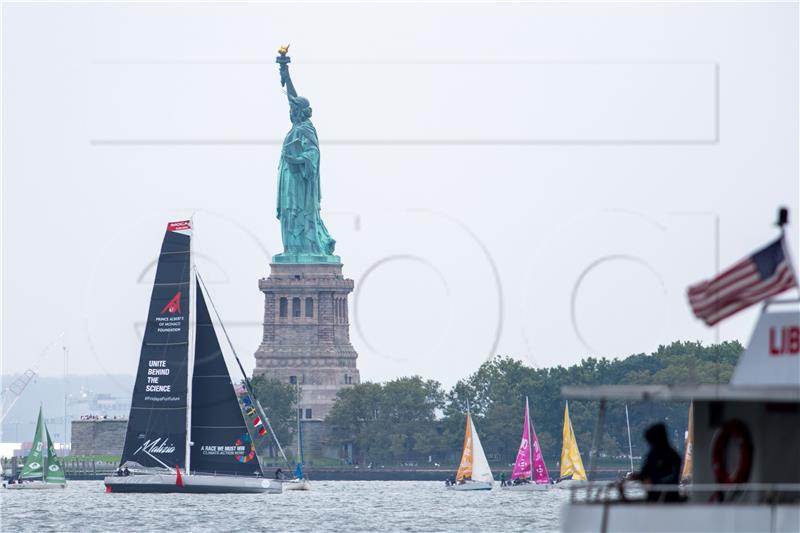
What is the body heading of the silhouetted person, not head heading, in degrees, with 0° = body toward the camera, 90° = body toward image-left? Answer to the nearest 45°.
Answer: approximately 90°
